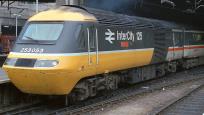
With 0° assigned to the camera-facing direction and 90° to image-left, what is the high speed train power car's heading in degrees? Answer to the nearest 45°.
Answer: approximately 45°
